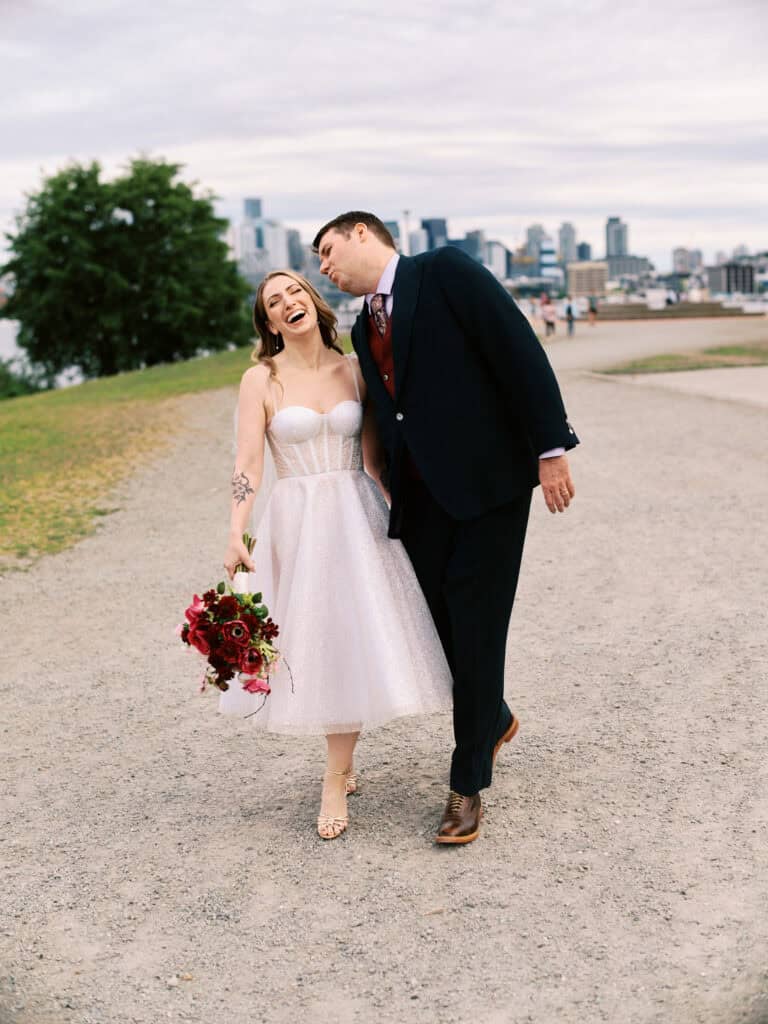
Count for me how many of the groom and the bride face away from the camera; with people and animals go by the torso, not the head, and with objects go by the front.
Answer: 0

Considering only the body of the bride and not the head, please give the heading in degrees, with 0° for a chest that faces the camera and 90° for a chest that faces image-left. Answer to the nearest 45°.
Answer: approximately 0°

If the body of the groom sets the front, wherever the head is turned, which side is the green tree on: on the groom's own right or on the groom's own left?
on the groom's own right

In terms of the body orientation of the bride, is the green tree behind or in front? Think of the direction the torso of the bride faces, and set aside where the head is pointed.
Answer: behind

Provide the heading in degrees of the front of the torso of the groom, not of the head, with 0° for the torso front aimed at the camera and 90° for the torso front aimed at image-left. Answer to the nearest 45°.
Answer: approximately 45°
